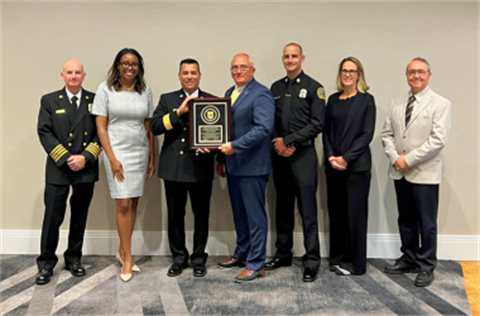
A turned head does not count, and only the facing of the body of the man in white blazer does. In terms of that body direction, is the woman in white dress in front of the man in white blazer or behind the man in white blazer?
in front

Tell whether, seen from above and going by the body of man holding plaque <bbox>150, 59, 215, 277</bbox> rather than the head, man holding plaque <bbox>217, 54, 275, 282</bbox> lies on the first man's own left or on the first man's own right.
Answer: on the first man's own left

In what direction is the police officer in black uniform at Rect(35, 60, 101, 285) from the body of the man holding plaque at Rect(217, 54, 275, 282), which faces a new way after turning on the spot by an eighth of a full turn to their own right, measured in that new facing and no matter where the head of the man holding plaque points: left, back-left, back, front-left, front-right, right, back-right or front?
front

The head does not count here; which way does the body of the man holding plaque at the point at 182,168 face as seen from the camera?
toward the camera

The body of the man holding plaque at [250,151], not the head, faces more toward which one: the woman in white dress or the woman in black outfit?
the woman in white dress

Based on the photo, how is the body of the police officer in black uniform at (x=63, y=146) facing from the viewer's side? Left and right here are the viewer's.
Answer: facing the viewer

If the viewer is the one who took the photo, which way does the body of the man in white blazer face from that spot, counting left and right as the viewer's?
facing the viewer and to the left of the viewer

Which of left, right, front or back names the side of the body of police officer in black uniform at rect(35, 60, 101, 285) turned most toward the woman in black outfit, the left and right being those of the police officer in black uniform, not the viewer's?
left

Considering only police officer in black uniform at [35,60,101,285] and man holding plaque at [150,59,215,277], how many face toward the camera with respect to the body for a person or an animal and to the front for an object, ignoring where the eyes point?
2

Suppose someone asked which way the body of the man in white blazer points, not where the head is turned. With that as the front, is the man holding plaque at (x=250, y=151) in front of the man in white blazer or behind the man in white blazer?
in front
